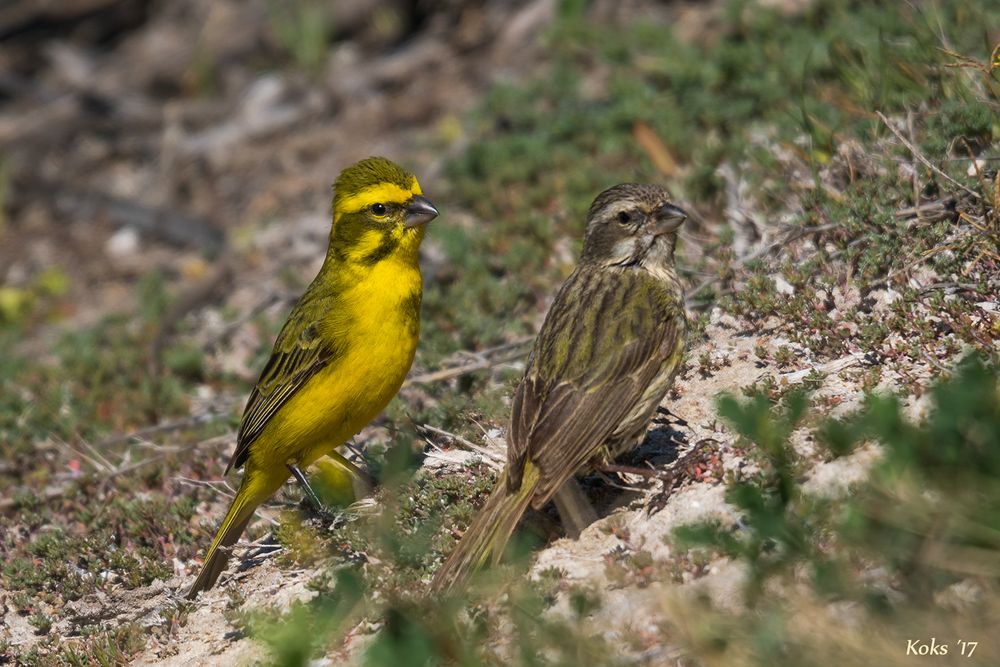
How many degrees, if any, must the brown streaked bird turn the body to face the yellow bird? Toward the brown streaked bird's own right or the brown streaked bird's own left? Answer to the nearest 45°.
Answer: approximately 90° to the brown streaked bird's own left

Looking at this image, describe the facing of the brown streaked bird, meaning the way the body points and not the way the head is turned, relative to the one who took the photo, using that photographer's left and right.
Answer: facing away from the viewer and to the right of the viewer
